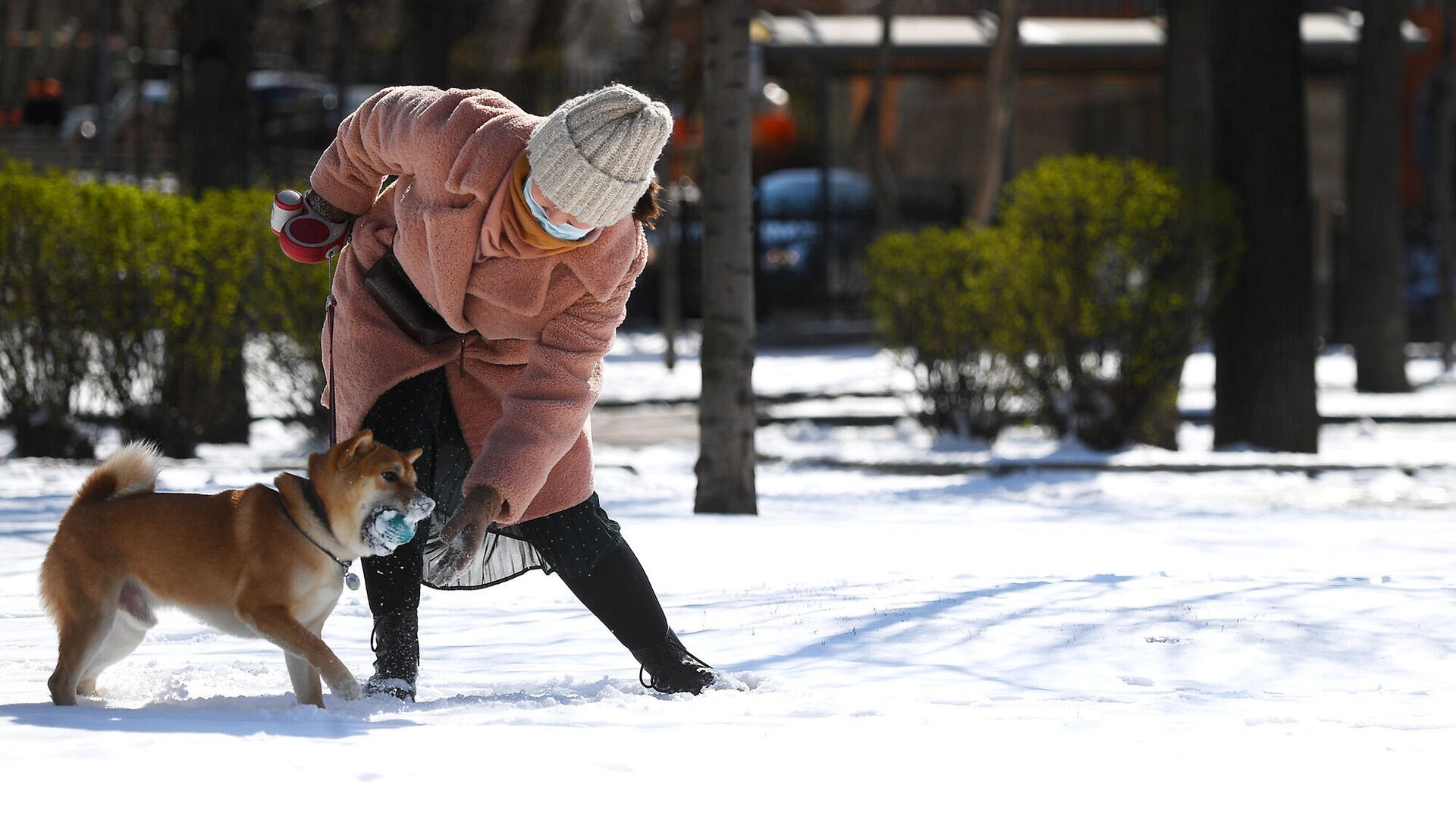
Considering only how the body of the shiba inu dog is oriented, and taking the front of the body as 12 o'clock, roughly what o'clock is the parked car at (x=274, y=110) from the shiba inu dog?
The parked car is roughly at 9 o'clock from the shiba inu dog.

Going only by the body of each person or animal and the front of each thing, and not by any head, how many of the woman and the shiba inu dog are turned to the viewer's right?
1

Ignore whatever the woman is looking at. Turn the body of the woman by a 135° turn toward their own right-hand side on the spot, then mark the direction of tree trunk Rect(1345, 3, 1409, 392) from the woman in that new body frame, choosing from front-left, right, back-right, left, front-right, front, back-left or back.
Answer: right

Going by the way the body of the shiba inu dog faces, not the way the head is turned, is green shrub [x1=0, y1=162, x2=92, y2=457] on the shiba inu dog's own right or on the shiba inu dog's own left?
on the shiba inu dog's own left

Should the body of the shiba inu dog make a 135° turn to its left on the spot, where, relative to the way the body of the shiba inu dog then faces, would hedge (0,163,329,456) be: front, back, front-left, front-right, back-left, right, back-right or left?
front-right

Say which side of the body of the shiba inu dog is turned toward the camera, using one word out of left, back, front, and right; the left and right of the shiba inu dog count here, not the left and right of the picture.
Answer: right

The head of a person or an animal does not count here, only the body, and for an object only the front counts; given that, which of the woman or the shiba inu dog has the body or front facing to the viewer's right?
the shiba inu dog

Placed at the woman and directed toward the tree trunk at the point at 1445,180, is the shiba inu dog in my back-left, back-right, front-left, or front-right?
back-left

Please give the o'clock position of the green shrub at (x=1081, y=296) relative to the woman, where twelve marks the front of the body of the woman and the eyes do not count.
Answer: The green shrub is roughly at 7 o'clock from the woman.

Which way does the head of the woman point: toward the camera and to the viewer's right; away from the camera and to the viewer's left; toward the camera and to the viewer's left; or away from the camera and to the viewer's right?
toward the camera and to the viewer's left

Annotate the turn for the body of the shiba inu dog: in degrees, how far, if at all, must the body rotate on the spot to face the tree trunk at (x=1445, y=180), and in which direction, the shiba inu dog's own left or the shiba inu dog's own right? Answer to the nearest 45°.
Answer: approximately 45° to the shiba inu dog's own left

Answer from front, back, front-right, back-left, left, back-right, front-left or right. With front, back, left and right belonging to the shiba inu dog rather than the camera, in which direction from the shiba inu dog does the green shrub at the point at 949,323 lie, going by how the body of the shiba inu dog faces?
front-left

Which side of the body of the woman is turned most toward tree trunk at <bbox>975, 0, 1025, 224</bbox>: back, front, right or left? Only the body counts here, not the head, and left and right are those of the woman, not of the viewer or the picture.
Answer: back

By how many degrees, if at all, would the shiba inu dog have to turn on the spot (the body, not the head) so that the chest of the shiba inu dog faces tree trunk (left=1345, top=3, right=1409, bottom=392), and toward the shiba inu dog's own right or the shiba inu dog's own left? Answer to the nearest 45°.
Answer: approximately 45° to the shiba inu dog's own left
